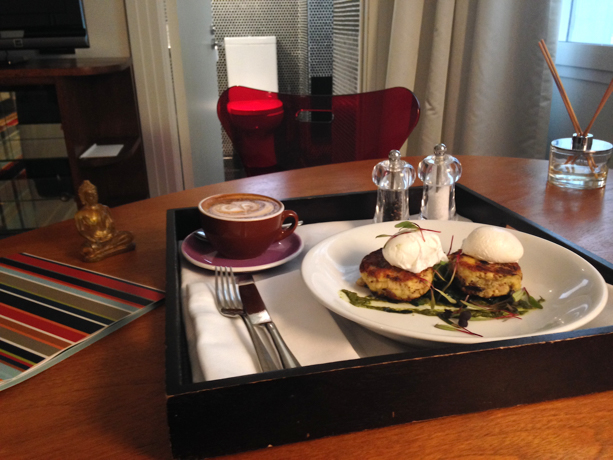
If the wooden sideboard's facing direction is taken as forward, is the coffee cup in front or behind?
in front

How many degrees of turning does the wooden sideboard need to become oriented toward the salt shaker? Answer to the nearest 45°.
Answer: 0° — it already faces it

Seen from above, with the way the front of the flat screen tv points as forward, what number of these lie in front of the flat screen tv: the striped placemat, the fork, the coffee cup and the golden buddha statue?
4

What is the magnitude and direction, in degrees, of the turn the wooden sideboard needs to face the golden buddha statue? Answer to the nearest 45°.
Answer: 0° — it already faces it

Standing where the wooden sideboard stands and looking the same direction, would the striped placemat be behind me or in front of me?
in front
